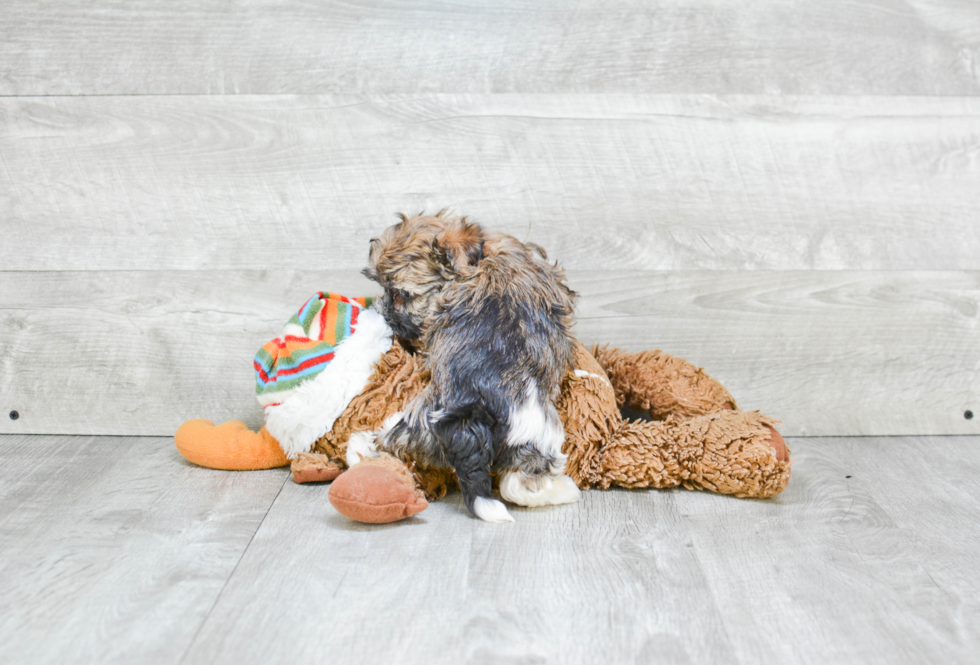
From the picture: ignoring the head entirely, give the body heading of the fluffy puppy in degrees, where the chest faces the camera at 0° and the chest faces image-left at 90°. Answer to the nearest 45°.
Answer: approximately 180°
